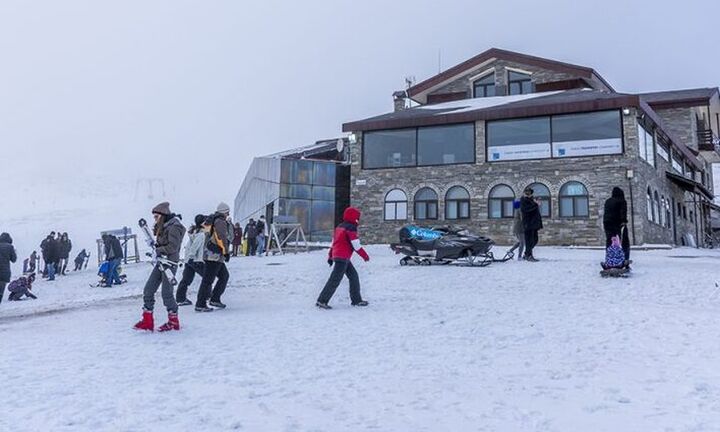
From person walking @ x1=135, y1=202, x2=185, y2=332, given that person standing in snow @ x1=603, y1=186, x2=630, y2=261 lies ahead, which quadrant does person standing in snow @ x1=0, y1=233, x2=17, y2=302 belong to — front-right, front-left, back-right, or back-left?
back-left

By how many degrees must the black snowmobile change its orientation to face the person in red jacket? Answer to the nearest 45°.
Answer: approximately 90° to its right

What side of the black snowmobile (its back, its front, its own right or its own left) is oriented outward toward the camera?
right

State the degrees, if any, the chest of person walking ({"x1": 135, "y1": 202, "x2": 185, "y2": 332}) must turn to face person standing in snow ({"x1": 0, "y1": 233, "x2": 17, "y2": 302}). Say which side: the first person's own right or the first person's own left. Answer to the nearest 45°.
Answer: approximately 45° to the first person's own right
